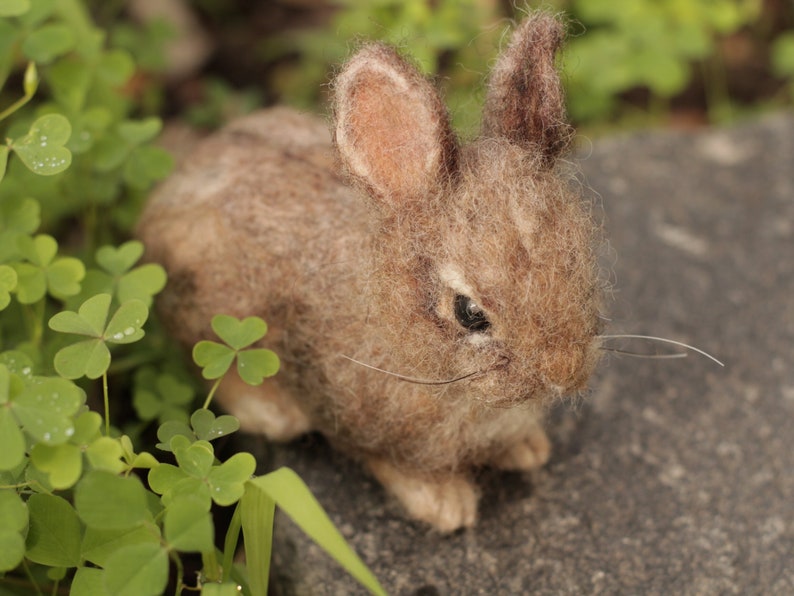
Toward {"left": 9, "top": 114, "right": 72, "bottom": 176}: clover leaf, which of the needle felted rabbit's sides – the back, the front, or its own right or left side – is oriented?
back

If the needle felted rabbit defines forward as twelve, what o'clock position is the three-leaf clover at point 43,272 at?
The three-leaf clover is roughly at 5 o'clock from the needle felted rabbit.

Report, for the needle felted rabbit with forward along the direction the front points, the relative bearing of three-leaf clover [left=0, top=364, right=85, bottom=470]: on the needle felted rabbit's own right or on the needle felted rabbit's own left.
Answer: on the needle felted rabbit's own right

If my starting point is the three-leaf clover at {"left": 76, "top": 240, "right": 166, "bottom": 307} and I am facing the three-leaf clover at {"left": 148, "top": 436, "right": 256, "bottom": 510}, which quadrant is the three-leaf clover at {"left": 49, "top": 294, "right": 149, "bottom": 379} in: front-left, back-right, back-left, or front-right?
front-right

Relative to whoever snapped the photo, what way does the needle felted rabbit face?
facing the viewer and to the right of the viewer

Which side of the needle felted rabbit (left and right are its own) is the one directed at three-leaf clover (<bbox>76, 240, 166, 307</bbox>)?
back
